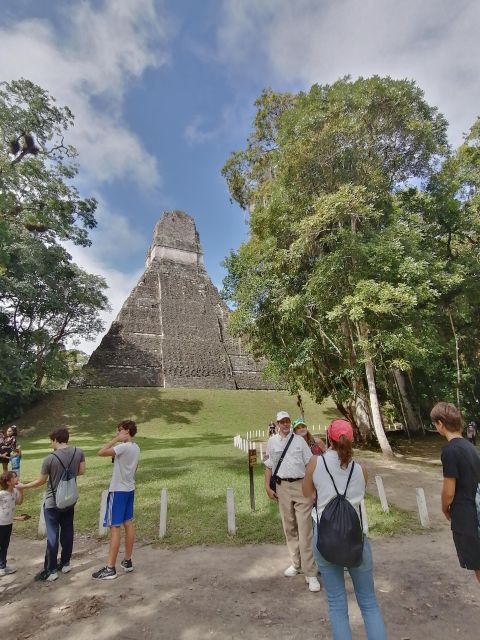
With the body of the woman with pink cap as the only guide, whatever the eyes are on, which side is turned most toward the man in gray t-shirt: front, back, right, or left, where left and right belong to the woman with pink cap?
left

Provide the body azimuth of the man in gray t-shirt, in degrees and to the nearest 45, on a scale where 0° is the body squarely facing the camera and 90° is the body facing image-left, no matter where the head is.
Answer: approximately 135°

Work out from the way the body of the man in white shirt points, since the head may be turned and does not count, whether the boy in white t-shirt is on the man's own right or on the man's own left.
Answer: on the man's own right

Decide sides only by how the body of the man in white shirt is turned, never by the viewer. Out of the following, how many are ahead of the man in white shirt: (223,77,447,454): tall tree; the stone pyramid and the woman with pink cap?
1

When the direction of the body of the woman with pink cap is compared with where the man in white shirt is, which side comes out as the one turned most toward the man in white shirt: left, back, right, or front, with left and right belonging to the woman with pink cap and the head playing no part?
front

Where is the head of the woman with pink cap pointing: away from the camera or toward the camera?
away from the camera

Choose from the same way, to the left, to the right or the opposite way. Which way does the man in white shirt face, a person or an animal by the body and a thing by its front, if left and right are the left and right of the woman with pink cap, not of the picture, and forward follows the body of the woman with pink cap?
the opposite way

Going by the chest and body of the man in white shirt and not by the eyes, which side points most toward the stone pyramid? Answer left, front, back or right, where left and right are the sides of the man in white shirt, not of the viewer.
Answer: back

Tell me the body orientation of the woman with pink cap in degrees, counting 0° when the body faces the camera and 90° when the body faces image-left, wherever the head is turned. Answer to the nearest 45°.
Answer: approximately 180°

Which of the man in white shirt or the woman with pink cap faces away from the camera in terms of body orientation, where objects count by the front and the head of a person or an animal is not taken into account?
the woman with pink cap

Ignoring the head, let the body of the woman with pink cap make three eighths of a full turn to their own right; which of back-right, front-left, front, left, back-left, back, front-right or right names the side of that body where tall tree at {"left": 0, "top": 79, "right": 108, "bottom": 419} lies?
back

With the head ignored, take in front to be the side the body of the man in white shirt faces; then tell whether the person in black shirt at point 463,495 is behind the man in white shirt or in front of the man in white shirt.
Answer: in front

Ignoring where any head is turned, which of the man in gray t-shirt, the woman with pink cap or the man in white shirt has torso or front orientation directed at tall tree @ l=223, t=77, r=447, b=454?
the woman with pink cap

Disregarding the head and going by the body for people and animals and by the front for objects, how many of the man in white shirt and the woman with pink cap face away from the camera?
1

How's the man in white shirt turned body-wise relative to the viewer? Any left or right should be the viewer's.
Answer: facing the viewer
